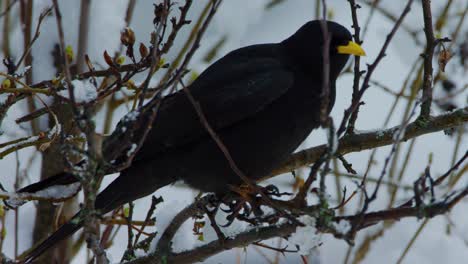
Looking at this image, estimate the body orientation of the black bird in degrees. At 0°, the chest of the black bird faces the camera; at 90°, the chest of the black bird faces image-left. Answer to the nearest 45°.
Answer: approximately 270°
